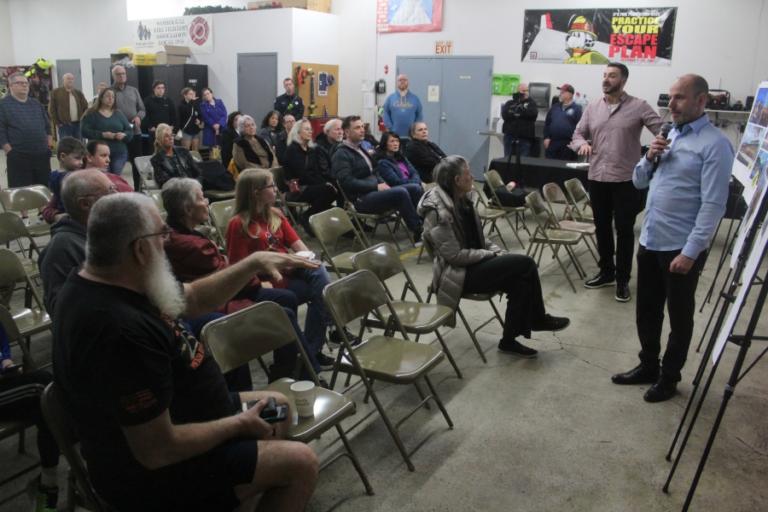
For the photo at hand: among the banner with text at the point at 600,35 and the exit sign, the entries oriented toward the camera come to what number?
2

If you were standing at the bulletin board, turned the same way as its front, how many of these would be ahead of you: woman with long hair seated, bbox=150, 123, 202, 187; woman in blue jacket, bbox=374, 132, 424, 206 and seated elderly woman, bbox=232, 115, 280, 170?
3

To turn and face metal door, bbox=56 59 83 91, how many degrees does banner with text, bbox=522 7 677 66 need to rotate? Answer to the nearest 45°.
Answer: approximately 90° to its right

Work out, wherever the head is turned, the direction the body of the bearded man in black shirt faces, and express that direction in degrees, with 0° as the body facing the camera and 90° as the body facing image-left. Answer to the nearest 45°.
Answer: approximately 270°

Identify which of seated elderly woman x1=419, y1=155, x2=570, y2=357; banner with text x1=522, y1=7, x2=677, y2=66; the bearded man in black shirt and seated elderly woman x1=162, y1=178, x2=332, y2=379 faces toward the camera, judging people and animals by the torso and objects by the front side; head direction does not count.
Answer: the banner with text

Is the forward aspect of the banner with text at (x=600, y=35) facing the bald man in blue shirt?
yes

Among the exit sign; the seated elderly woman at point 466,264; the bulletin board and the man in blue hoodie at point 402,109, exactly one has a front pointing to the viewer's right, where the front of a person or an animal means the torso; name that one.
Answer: the seated elderly woman

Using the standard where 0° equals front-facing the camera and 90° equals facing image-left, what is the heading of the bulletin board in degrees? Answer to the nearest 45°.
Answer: approximately 0°

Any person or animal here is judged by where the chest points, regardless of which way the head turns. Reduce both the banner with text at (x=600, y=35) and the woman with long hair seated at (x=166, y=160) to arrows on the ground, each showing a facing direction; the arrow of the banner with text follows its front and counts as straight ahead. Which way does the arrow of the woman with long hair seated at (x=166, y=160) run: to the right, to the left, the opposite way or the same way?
to the left

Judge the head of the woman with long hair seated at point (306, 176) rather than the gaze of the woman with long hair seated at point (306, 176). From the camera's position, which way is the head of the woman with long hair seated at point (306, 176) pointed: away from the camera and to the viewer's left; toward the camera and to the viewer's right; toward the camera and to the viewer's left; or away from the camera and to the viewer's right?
toward the camera and to the viewer's right

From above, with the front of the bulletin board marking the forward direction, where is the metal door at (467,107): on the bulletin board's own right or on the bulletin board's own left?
on the bulletin board's own left

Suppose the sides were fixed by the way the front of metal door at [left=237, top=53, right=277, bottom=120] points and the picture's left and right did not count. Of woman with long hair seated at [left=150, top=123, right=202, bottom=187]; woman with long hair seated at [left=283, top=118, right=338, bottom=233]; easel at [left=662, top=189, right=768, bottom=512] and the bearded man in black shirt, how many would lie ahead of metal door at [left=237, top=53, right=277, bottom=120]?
4

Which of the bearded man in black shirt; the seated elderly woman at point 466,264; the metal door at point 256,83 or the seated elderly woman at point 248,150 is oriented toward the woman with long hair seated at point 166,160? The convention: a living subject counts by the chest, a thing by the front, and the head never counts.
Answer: the metal door

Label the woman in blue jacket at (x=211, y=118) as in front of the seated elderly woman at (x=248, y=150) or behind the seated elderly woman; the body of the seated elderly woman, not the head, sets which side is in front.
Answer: behind

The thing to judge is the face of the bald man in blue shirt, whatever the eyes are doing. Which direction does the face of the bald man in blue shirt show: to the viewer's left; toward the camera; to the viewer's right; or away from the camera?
to the viewer's left
